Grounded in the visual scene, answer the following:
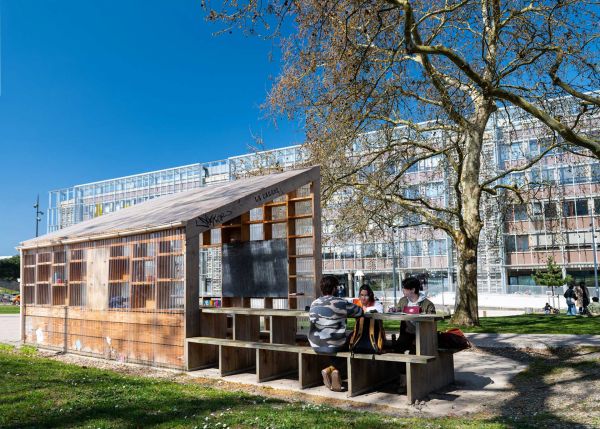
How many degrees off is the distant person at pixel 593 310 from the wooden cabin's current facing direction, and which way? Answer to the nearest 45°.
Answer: approximately 90° to its left

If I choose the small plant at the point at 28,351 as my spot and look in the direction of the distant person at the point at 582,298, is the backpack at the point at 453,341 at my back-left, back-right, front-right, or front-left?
front-right

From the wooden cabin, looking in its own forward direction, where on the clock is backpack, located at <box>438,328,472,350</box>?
The backpack is roughly at 12 o'clock from the wooden cabin.

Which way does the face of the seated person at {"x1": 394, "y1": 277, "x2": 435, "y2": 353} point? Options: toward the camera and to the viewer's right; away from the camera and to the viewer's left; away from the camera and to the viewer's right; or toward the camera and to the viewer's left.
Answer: toward the camera and to the viewer's left

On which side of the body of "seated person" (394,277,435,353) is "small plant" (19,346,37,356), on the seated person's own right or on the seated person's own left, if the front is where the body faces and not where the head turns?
on the seated person's own right

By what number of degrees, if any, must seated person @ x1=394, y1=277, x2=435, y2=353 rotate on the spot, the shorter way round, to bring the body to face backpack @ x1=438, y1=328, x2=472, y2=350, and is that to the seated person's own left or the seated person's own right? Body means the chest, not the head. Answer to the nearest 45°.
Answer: approximately 135° to the seated person's own left

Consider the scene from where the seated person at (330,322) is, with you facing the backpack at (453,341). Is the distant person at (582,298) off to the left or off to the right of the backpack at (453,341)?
left

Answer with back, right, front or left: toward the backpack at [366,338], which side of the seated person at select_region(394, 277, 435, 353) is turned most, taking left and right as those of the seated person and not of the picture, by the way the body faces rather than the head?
front

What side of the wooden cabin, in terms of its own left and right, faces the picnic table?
front

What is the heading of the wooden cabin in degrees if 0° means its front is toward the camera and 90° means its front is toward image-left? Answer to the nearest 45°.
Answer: approximately 315°

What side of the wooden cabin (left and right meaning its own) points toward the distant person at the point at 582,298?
left

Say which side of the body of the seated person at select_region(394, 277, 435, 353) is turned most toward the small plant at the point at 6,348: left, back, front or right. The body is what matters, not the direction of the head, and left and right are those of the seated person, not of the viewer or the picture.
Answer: right

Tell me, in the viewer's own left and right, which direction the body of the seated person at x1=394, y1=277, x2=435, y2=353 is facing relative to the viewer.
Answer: facing the viewer and to the left of the viewer
